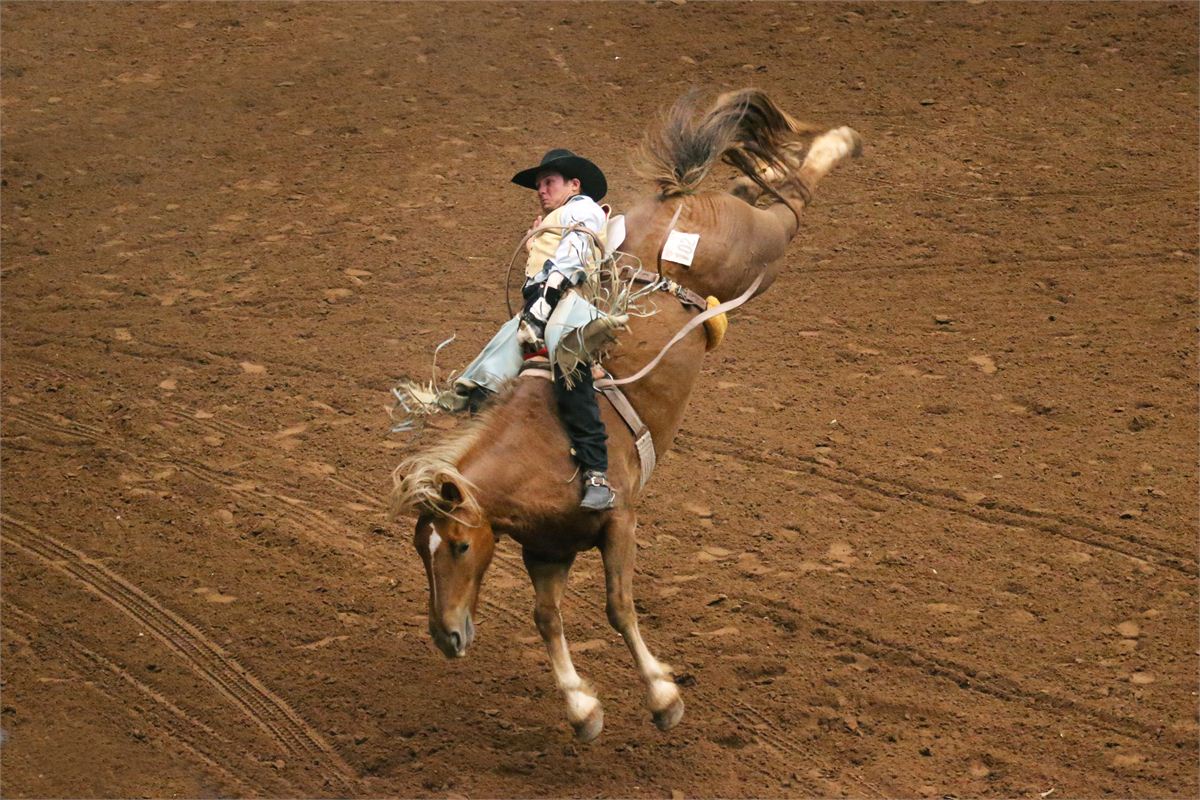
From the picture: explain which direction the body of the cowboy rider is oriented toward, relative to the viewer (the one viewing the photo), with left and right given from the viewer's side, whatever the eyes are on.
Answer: facing the viewer and to the left of the viewer

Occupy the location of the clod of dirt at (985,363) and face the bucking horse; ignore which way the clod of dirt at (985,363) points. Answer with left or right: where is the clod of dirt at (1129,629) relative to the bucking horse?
left

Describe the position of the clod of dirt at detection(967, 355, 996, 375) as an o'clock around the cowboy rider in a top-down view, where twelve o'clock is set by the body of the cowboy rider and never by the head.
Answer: The clod of dirt is roughly at 6 o'clock from the cowboy rider.

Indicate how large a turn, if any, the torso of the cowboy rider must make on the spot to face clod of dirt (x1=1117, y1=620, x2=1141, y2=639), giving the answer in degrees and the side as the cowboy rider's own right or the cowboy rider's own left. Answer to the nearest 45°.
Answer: approximately 135° to the cowboy rider's own left
